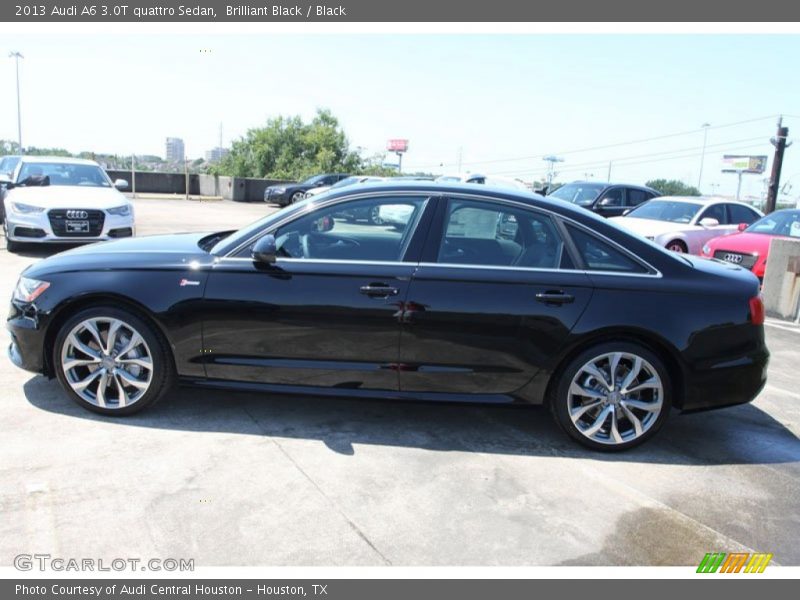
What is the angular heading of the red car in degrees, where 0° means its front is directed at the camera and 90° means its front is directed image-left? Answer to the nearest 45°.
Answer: approximately 45°

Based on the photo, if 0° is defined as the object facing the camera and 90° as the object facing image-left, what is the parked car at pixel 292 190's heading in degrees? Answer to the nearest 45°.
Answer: approximately 45°

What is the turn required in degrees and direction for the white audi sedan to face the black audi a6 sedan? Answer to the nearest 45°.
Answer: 0° — it already faces it

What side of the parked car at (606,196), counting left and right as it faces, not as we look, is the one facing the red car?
left

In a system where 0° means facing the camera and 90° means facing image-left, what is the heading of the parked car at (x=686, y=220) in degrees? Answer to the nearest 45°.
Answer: approximately 45°

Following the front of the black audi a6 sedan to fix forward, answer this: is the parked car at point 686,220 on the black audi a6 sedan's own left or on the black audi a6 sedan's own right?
on the black audi a6 sedan's own right

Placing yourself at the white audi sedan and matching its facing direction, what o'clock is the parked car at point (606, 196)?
The parked car is roughly at 9 o'clock from the white audi sedan.

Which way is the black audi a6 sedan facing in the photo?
to the viewer's left

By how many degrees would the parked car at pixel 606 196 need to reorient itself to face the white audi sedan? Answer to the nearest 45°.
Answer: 0° — it already faces it

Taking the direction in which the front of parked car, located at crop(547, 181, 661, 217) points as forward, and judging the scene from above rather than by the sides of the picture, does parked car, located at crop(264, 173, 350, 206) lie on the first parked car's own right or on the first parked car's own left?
on the first parked car's own right

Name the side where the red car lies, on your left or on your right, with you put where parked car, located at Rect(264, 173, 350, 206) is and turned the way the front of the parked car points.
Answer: on your left

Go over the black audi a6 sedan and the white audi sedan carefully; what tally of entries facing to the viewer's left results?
1

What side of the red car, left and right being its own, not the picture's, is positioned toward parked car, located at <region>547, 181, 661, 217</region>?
right

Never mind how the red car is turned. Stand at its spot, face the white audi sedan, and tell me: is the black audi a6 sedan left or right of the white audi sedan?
left
